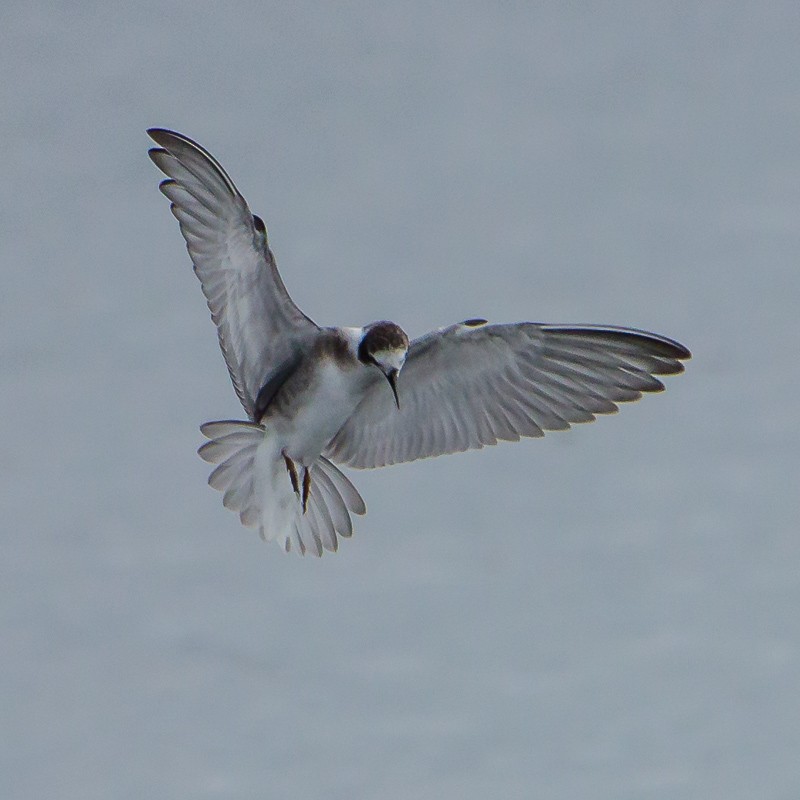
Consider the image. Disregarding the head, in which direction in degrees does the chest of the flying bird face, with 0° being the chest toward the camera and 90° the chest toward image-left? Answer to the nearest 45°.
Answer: approximately 315°
